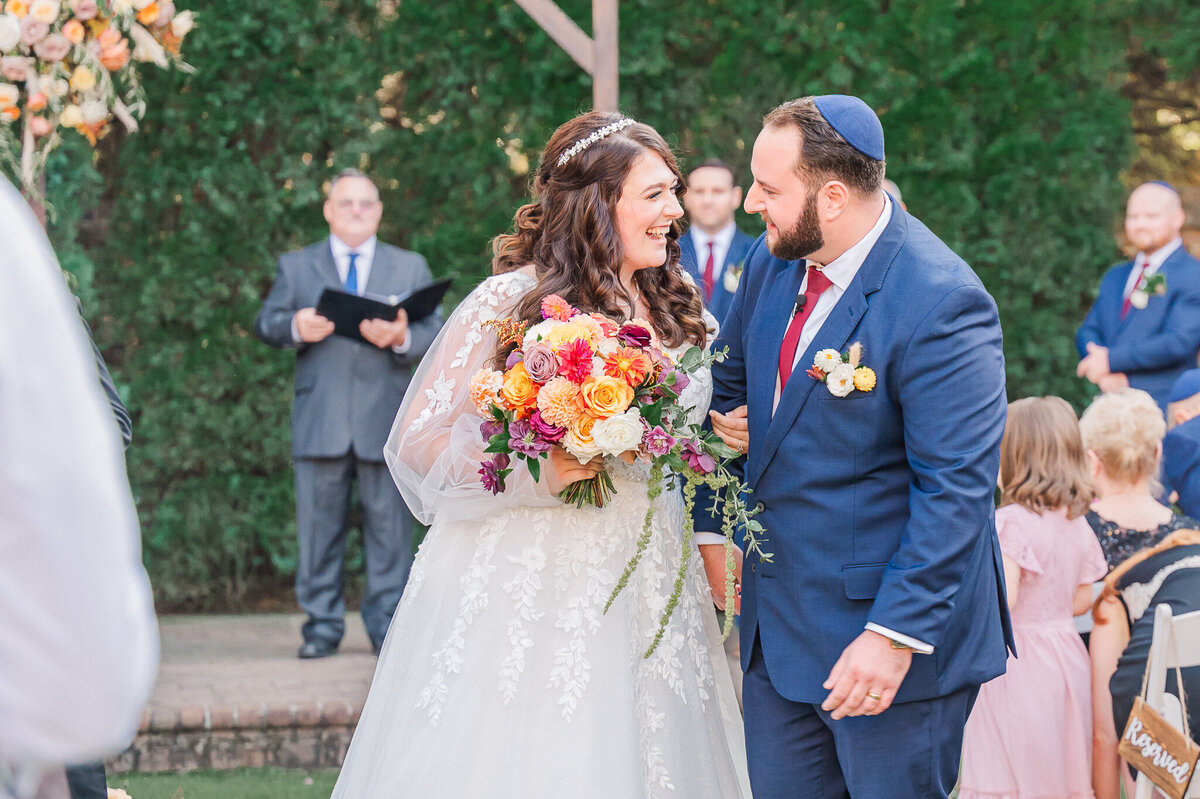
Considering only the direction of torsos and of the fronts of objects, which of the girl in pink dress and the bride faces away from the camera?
the girl in pink dress

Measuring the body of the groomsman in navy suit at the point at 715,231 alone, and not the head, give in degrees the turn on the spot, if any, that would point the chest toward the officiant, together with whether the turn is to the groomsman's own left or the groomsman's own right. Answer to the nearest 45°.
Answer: approximately 90° to the groomsman's own right

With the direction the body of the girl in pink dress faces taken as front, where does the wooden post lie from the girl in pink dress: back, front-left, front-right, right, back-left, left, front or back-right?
front-left

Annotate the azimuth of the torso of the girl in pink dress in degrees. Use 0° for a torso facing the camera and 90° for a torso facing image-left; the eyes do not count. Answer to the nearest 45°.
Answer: approximately 180°

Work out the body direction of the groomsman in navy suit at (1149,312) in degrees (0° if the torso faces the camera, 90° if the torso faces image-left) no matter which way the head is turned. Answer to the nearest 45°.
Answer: approximately 45°

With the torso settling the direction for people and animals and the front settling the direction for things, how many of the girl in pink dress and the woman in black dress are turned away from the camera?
2

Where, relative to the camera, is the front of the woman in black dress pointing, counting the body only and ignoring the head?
away from the camera
